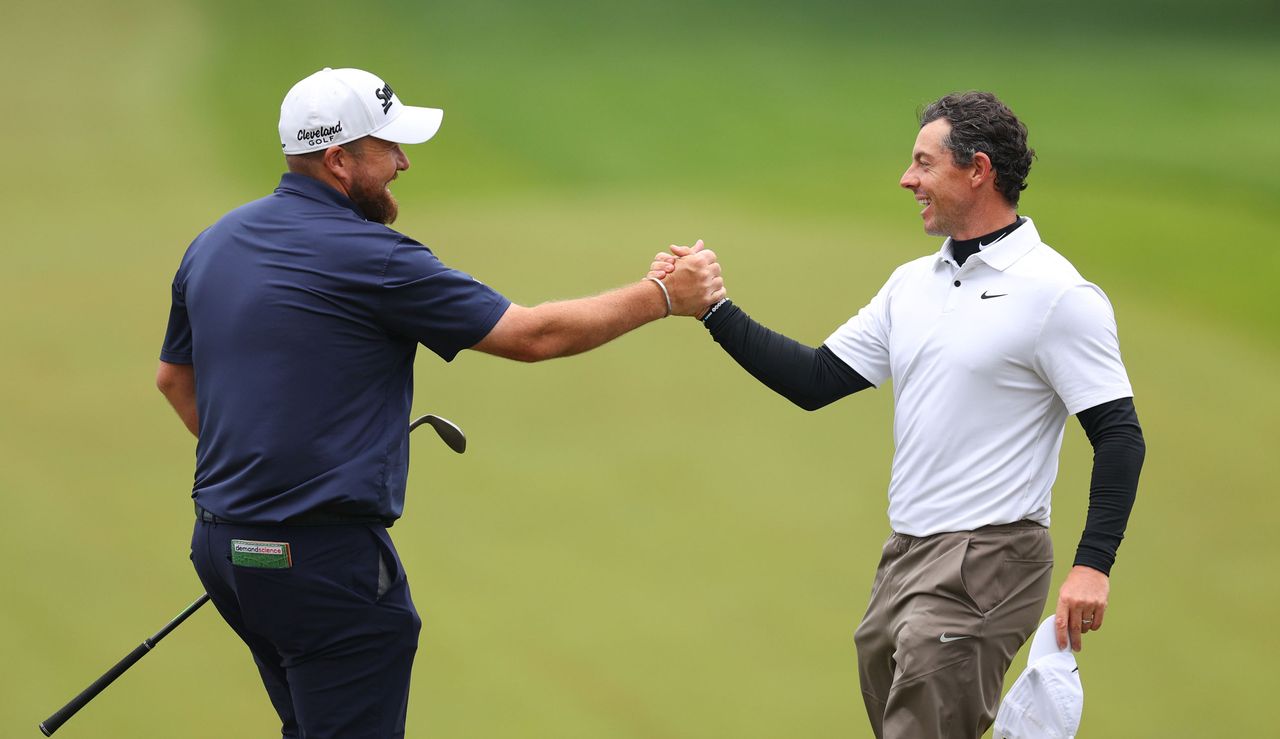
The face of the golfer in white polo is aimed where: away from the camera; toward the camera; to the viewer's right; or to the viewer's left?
to the viewer's left

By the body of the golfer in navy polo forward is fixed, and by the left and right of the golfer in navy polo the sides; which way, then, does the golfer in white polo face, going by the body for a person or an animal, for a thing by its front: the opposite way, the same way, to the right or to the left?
the opposite way

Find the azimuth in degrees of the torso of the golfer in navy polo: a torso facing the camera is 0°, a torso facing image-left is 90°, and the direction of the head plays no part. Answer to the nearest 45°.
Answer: approximately 225°

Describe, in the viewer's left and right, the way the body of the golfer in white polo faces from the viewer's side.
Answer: facing the viewer and to the left of the viewer

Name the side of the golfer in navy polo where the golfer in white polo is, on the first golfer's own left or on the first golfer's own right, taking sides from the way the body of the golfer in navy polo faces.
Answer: on the first golfer's own right

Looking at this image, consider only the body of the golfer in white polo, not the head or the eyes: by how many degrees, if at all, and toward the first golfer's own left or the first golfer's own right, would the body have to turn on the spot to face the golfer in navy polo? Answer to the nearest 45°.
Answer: approximately 45° to the first golfer's own right
